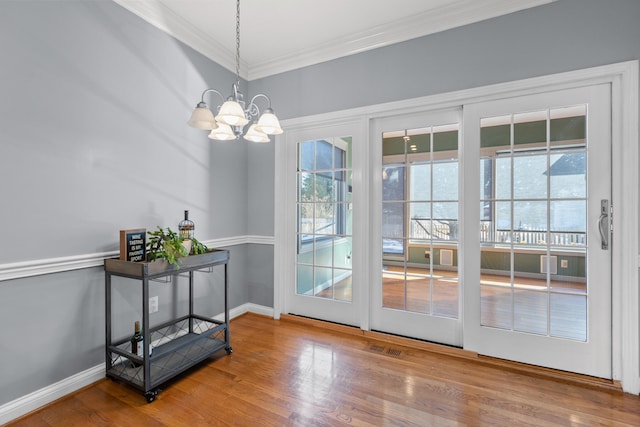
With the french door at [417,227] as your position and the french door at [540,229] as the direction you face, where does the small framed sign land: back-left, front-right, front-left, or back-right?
back-right

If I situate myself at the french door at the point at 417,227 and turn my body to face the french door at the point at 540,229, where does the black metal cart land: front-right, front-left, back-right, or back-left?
back-right

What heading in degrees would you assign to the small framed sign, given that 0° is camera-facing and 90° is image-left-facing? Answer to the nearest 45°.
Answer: approximately 315°
